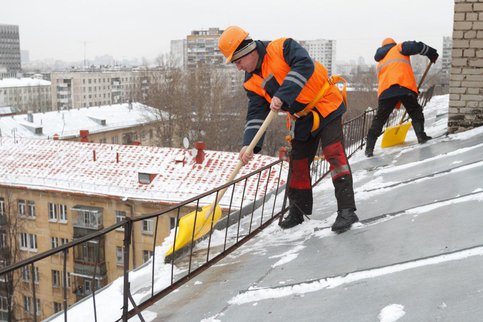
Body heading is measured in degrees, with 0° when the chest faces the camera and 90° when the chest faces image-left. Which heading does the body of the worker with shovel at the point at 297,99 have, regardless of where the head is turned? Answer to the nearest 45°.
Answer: approximately 45°

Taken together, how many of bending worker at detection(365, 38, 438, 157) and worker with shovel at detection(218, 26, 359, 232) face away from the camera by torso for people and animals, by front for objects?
1

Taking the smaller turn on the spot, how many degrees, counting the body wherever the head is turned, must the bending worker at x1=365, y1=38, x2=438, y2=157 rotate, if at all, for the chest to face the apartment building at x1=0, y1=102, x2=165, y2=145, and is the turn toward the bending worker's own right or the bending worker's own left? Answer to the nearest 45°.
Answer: approximately 45° to the bending worker's own left

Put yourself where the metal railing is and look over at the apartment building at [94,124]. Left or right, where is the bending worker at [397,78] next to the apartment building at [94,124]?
right

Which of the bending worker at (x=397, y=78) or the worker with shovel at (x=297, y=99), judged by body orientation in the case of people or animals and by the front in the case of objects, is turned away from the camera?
the bending worker

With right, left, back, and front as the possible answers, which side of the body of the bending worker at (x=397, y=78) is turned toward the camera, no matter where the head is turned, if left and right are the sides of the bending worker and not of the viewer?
back

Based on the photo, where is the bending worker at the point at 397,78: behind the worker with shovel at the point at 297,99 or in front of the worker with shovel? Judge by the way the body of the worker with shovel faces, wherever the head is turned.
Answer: behind

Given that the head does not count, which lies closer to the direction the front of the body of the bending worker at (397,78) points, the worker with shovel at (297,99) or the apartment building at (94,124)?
the apartment building
